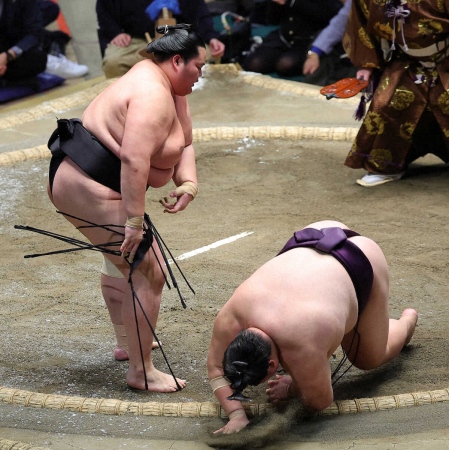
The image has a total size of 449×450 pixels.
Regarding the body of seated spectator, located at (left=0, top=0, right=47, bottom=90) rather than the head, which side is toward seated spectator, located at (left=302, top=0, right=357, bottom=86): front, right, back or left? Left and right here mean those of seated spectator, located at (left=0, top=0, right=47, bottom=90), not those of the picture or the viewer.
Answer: left

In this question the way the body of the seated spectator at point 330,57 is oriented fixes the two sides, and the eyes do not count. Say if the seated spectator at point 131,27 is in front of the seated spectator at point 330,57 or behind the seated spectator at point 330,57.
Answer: in front

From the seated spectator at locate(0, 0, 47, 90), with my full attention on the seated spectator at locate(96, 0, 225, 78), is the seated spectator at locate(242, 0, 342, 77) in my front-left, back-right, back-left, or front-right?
front-right

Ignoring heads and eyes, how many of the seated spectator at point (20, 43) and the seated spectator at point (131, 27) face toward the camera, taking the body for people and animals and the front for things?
2

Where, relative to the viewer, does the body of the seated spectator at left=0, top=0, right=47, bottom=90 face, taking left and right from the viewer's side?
facing the viewer

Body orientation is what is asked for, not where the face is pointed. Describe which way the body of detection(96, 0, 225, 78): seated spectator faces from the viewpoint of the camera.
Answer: toward the camera

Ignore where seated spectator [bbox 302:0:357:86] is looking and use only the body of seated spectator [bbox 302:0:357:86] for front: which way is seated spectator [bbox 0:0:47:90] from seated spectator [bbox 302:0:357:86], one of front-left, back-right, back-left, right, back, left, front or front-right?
front-right

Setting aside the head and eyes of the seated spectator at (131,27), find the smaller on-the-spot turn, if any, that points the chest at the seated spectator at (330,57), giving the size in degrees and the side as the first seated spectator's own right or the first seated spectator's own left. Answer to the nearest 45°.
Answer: approximately 90° to the first seated spectator's own left

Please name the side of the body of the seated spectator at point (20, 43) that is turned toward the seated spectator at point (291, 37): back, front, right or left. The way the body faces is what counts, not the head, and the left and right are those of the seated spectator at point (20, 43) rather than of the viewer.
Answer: left

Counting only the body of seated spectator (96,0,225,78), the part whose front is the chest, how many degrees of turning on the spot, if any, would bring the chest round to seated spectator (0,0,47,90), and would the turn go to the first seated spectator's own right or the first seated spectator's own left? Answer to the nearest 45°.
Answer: approximately 90° to the first seated spectator's own right

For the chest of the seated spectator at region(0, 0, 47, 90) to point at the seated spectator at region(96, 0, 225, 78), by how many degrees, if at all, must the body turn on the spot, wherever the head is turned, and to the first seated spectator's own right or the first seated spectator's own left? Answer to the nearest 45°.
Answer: approximately 45° to the first seated spectator's own left

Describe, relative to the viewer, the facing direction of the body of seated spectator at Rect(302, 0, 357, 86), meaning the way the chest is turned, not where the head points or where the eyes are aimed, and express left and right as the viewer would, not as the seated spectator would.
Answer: facing the viewer and to the left of the viewer

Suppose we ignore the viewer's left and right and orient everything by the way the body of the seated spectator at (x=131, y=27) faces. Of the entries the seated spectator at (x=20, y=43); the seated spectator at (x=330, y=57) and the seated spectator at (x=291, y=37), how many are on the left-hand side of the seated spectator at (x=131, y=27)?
2
